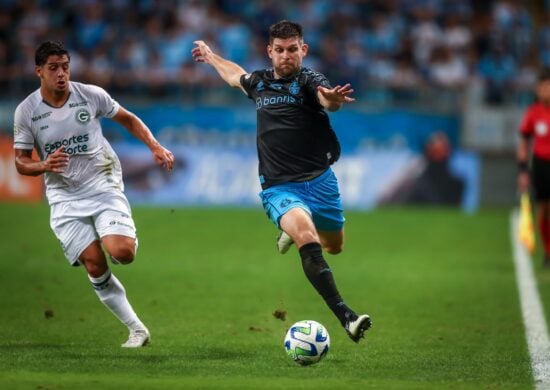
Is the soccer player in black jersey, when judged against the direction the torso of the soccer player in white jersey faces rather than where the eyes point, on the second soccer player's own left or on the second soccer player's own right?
on the second soccer player's own left

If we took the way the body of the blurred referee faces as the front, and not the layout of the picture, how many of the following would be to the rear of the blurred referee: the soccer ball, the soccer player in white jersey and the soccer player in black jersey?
0

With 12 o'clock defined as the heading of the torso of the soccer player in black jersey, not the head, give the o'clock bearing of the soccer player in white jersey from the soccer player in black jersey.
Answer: The soccer player in white jersey is roughly at 3 o'clock from the soccer player in black jersey.

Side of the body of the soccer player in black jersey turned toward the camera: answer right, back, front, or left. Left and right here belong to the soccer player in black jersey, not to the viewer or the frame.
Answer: front

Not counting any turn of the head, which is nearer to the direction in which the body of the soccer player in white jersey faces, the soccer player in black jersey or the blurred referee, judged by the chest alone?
the soccer player in black jersey

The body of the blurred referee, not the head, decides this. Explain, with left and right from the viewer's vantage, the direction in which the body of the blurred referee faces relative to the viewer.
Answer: facing the viewer

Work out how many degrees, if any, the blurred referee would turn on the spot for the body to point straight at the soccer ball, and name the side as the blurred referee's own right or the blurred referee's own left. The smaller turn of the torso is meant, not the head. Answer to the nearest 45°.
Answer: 0° — they already face it

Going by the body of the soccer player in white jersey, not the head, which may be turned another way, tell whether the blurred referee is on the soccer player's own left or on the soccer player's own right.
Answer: on the soccer player's own left

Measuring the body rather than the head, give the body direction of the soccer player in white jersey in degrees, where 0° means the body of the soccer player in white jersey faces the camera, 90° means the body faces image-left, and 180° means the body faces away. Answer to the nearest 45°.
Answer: approximately 0°

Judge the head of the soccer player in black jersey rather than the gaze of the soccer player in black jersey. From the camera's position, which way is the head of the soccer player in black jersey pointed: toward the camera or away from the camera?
toward the camera

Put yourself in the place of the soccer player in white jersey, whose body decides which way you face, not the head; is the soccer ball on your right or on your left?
on your left
